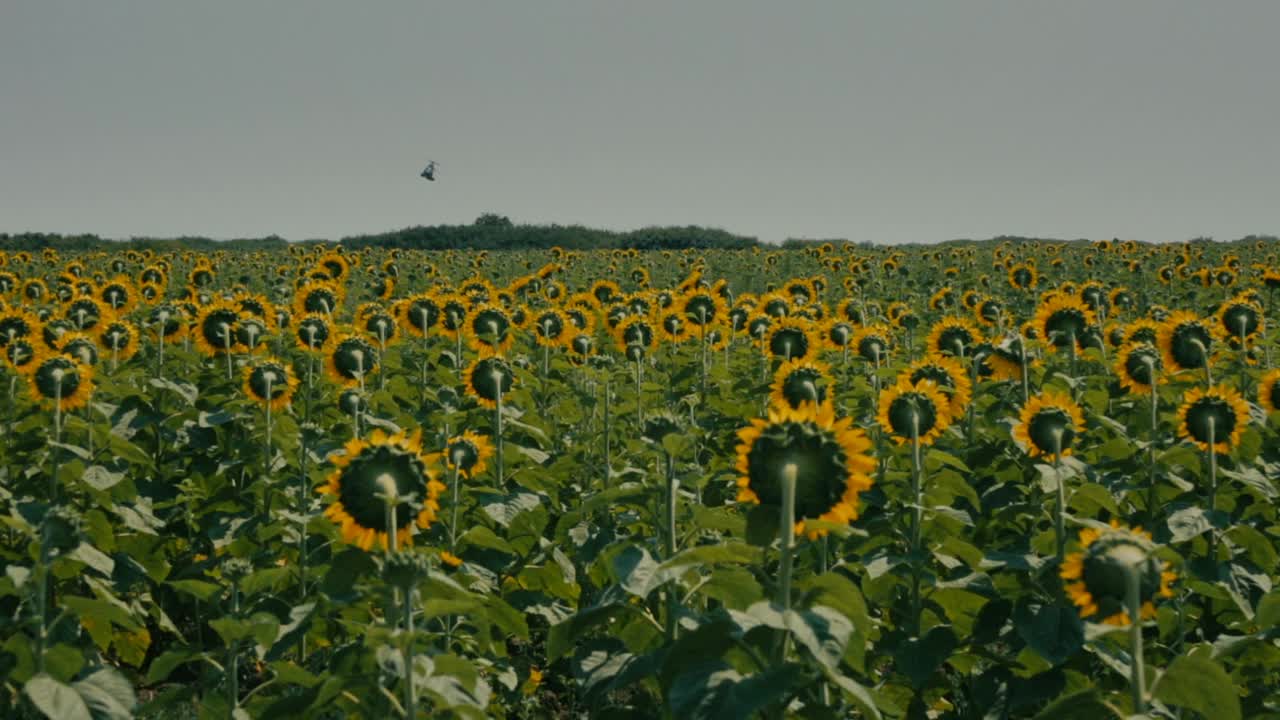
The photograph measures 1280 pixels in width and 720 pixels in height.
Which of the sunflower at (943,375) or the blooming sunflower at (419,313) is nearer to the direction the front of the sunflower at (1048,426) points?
the sunflower

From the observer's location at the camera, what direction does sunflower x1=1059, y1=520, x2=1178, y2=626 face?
facing away from the viewer

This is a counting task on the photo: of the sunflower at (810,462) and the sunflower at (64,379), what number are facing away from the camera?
2

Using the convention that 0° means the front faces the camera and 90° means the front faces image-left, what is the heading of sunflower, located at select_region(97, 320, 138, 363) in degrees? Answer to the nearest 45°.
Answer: approximately 180°

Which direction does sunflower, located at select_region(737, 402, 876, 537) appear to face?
away from the camera

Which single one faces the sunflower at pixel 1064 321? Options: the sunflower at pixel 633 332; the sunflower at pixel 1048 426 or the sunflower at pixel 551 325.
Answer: the sunflower at pixel 1048 426

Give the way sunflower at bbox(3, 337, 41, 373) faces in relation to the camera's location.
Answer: facing away from the viewer

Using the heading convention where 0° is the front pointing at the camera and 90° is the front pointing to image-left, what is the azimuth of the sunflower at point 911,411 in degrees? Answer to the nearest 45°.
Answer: approximately 180°

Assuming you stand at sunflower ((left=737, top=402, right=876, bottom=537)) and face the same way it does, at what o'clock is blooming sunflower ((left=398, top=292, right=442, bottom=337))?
The blooming sunflower is roughly at 11 o'clock from the sunflower.

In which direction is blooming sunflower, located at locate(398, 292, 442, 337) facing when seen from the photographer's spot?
facing away from the viewer

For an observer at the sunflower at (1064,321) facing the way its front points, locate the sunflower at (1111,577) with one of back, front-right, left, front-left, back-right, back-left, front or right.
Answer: back

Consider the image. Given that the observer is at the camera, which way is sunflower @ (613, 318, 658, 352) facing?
facing away from the viewer

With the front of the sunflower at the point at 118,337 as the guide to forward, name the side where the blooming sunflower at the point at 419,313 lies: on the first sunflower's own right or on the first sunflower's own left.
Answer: on the first sunflower's own right

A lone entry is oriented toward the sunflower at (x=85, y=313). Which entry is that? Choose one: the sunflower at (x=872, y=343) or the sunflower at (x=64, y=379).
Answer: the sunflower at (x=64, y=379)

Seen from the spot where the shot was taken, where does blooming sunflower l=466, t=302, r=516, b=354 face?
facing away from the viewer

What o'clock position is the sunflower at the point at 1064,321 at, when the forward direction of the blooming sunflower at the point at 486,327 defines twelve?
The sunflower is roughly at 4 o'clock from the blooming sunflower.

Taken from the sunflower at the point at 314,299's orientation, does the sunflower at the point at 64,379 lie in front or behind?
behind

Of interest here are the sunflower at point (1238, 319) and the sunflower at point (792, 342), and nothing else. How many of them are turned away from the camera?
2
